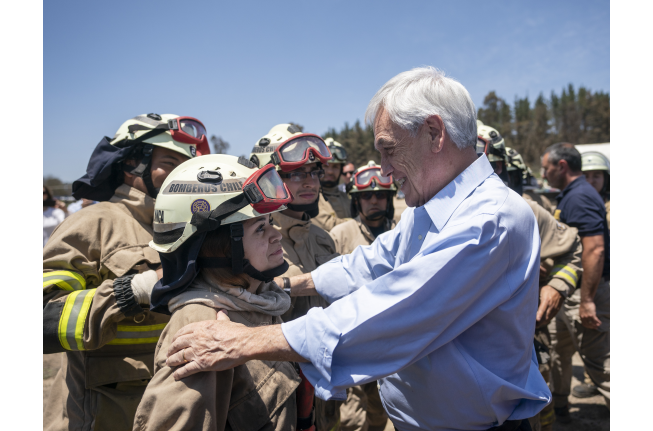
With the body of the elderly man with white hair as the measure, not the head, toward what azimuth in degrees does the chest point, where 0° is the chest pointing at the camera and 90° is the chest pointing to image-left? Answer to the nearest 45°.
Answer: approximately 90°

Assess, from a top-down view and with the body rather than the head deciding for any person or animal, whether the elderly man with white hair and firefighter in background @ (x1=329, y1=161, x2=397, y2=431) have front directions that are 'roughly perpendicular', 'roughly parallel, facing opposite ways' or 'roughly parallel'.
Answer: roughly perpendicular

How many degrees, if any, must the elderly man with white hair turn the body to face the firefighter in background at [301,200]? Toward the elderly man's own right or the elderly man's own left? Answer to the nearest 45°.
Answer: approximately 45° to the elderly man's own right

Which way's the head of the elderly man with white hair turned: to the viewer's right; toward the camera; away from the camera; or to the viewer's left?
to the viewer's left

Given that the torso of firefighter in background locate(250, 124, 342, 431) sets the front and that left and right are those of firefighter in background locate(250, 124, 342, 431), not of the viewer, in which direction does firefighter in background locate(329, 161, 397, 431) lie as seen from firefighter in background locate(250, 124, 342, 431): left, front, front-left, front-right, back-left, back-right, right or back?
left

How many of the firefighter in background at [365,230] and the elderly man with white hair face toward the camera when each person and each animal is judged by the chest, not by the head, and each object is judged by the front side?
1

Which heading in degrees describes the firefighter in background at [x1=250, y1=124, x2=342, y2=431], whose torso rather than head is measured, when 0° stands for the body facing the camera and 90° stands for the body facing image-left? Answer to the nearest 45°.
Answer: approximately 315°

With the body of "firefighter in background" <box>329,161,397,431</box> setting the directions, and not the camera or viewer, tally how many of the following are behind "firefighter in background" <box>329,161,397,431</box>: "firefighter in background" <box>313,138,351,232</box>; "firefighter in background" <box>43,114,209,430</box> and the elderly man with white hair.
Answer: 1

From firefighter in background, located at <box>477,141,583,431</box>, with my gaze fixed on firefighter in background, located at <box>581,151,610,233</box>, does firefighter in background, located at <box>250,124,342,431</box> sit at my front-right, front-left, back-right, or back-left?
back-left

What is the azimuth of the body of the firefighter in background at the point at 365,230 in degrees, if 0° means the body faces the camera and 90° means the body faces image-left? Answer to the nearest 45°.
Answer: approximately 0°
